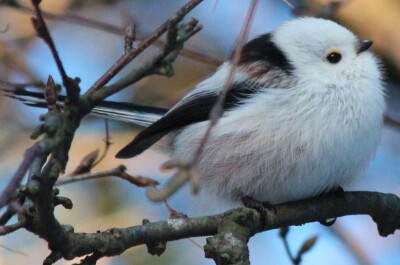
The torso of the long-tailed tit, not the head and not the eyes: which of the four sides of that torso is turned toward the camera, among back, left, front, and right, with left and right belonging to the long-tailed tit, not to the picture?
right

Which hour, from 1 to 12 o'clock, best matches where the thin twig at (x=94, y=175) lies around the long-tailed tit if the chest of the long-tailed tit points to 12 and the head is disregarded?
The thin twig is roughly at 5 o'clock from the long-tailed tit.

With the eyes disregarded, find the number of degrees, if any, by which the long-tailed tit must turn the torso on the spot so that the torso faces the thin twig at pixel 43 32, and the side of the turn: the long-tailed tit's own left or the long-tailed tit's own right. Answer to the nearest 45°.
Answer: approximately 135° to the long-tailed tit's own right
